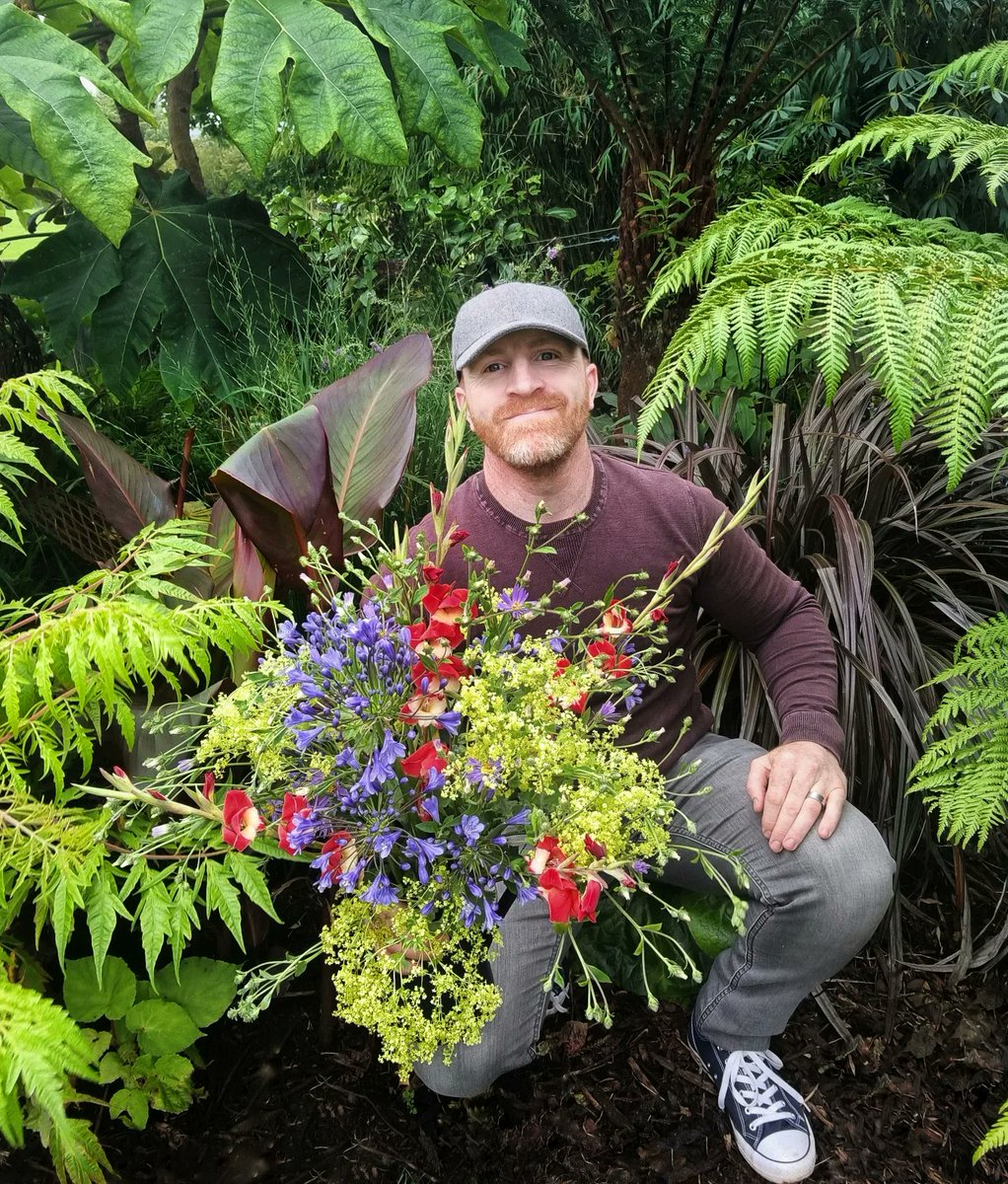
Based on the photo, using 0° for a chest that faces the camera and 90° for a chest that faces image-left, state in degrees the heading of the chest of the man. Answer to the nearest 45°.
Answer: approximately 0°
